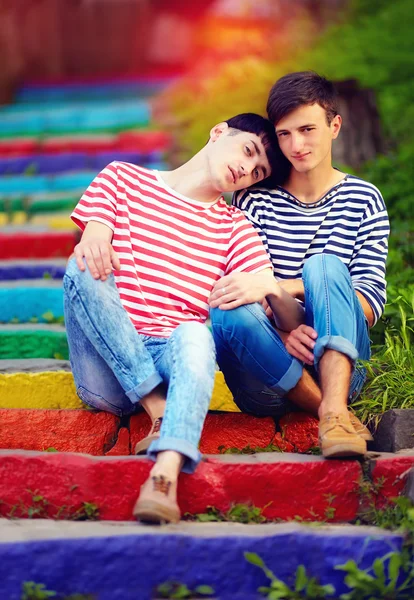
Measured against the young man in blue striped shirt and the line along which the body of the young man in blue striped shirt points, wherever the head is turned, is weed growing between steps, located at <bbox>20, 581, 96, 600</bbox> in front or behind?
in front

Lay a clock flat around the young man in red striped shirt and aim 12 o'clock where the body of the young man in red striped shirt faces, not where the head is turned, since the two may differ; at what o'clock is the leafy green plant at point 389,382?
The leafy green plant is roughly at 9 o'clock from the young man in red striped shirt.

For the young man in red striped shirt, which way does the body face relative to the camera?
toward the camera

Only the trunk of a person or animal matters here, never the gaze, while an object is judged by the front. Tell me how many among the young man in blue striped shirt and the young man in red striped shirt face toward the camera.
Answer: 2

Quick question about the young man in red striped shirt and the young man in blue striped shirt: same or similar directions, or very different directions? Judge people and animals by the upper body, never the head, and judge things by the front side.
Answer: same or similar directions

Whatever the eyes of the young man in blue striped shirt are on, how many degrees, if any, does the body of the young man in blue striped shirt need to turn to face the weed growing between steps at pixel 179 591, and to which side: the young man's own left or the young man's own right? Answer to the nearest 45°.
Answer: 0° — they already face it

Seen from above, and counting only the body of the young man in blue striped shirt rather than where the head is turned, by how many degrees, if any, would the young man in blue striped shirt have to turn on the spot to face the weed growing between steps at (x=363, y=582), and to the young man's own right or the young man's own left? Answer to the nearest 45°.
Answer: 0° — they already face it

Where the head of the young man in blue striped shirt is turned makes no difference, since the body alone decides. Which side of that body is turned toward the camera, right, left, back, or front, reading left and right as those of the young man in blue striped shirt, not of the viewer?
front

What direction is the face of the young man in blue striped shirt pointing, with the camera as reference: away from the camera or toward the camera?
toward the camera
